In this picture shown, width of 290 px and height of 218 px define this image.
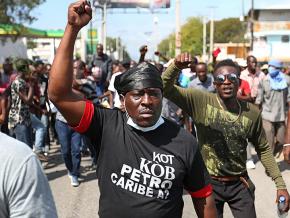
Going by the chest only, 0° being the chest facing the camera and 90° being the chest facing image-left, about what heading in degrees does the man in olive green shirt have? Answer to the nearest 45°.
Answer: approximately 0°
